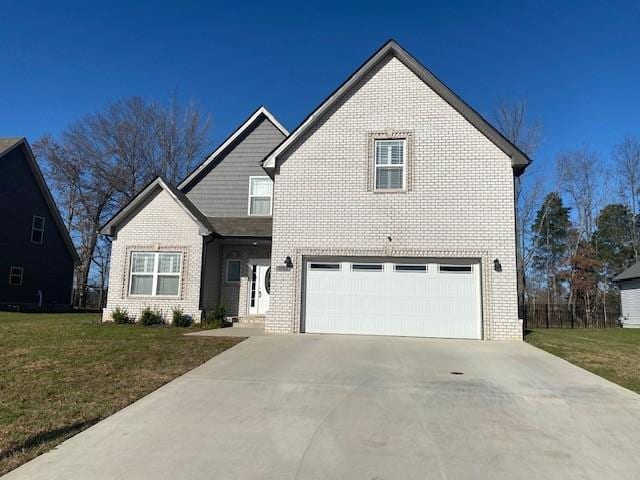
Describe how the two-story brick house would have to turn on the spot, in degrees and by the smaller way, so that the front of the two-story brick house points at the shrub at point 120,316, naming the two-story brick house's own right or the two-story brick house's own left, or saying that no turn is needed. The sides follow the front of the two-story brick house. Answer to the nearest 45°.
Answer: approximately 90° to the two-story brick house's own right

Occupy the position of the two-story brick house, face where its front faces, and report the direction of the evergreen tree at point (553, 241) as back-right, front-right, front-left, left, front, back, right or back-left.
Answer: back-left

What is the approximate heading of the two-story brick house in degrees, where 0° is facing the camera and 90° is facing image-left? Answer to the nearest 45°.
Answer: approximately 0°

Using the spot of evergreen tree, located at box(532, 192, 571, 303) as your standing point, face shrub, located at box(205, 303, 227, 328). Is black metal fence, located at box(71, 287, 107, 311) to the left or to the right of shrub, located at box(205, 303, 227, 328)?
right

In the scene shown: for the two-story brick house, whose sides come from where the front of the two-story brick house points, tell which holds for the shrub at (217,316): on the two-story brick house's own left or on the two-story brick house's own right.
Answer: on the two-story brick house's own right

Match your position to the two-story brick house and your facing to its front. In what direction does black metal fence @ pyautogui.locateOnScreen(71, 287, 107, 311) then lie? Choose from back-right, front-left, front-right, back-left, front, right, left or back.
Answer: back-right

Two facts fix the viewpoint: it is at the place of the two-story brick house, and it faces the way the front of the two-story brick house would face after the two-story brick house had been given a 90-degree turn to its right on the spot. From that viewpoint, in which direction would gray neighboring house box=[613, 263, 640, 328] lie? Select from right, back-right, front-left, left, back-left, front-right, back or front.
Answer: back-right

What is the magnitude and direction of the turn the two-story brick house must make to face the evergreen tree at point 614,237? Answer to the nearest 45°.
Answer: approximately 135° to its left

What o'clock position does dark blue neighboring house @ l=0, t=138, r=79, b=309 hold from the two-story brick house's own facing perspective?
The dark blue neighboring house is roughly at 4 o'clock from the two-story brick house.
